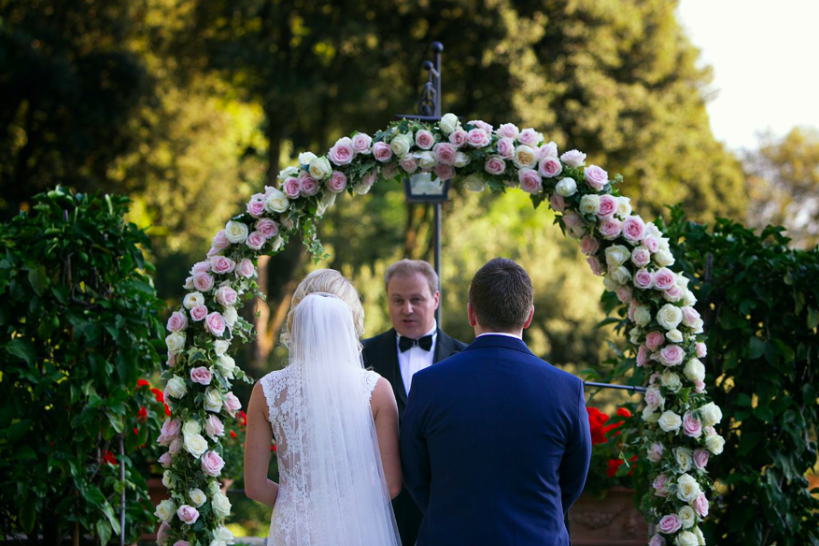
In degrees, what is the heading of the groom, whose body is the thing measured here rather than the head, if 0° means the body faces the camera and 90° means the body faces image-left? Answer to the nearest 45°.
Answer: approximately 180°

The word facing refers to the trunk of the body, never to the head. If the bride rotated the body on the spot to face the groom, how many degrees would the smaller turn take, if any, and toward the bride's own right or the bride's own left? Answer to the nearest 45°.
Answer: approximately 135° to the bride's own right

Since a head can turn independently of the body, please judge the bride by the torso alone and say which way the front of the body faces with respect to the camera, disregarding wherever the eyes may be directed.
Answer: away from the camera

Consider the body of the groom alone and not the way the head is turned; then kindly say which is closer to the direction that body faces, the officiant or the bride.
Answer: the officiant

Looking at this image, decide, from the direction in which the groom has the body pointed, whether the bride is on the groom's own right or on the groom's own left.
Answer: on the groom's own left

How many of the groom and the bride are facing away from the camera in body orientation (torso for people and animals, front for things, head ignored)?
2

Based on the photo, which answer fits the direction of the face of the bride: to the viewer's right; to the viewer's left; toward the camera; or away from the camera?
away from the camera

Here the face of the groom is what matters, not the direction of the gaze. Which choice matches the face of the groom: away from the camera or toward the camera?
away from the camera

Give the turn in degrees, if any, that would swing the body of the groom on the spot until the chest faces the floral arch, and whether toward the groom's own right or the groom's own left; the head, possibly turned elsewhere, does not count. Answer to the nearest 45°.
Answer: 0° — they already face it
